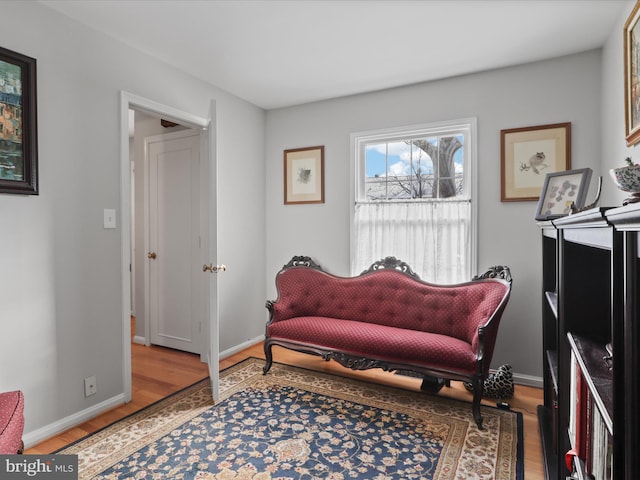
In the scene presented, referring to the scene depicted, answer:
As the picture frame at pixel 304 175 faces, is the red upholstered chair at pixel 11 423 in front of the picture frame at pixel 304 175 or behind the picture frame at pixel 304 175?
in front

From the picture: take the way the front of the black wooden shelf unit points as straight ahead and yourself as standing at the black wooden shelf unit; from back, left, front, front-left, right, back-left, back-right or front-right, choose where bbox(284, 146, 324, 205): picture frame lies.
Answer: front-right

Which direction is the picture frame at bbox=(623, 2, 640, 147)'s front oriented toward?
to the viewer's left

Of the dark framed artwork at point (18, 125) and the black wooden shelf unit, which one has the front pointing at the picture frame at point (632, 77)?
the dark framed artwork

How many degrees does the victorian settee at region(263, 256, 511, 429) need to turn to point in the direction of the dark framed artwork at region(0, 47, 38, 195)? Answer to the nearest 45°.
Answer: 0° — it already faces it

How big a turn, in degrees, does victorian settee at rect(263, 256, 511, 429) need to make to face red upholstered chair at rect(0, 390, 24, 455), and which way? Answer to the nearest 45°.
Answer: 0° — it already faces it

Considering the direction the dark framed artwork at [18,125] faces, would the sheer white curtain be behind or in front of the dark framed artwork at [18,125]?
in front

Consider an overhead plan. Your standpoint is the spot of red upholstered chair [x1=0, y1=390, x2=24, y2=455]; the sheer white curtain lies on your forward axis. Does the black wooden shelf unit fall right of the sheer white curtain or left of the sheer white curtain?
right

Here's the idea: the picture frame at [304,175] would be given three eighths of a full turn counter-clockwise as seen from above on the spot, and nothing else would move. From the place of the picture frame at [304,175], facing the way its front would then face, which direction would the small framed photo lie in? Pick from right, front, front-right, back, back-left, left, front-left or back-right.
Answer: front-right

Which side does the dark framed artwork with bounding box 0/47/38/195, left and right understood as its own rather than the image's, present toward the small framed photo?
front

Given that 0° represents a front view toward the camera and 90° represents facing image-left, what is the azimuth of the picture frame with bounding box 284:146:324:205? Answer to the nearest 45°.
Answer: approximately 45°

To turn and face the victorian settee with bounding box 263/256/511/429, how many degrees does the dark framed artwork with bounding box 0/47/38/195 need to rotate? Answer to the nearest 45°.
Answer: approximately 45° to its left

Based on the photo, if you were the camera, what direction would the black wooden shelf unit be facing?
facing to the left of the viewer

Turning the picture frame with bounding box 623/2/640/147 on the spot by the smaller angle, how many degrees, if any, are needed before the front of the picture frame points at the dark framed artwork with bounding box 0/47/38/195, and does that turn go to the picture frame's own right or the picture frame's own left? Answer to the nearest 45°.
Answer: approximately 45° to the picture frame's own left

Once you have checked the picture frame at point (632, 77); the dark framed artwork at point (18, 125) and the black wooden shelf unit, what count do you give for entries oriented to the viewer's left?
2
